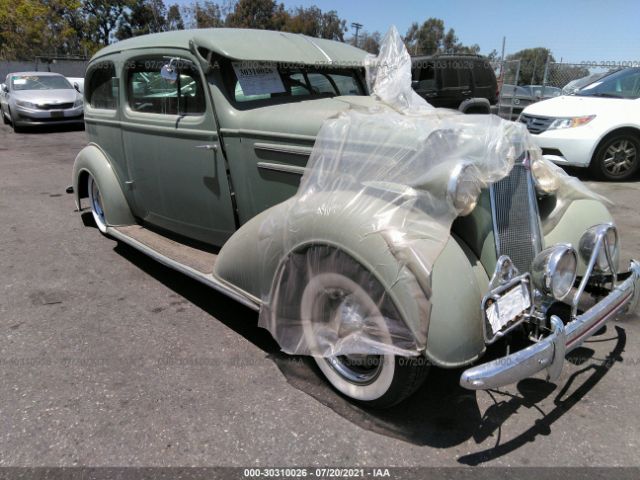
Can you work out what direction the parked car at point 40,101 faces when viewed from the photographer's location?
facing the viewer and to the right of the viewer

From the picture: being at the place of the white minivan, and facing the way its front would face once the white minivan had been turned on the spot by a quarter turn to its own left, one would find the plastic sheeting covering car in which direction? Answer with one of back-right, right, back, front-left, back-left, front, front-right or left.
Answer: front-right

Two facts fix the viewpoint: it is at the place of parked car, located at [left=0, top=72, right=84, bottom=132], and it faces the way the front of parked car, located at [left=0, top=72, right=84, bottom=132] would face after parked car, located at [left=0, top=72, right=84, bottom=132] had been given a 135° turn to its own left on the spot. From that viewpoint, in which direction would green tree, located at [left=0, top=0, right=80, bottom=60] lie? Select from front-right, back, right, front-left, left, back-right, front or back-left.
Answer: front

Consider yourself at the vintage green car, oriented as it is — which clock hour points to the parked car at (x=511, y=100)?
The parked car is roughly at 8 o'clock from the vintage green car.

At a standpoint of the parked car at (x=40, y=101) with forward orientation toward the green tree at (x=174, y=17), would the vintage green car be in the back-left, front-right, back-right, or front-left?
back-right

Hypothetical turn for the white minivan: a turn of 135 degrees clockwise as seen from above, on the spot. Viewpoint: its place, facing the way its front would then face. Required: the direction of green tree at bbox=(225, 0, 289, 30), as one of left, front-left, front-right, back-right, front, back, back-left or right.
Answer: front-left

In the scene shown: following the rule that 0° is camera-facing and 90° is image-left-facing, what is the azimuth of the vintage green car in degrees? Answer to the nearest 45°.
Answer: approximately 315°

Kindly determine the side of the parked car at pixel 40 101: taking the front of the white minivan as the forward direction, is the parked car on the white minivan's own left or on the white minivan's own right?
on the white minivan's own right

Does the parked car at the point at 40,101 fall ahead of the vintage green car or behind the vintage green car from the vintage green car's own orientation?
behind

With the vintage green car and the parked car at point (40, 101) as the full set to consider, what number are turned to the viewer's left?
0

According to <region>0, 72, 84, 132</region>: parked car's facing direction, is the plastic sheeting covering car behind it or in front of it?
in front
